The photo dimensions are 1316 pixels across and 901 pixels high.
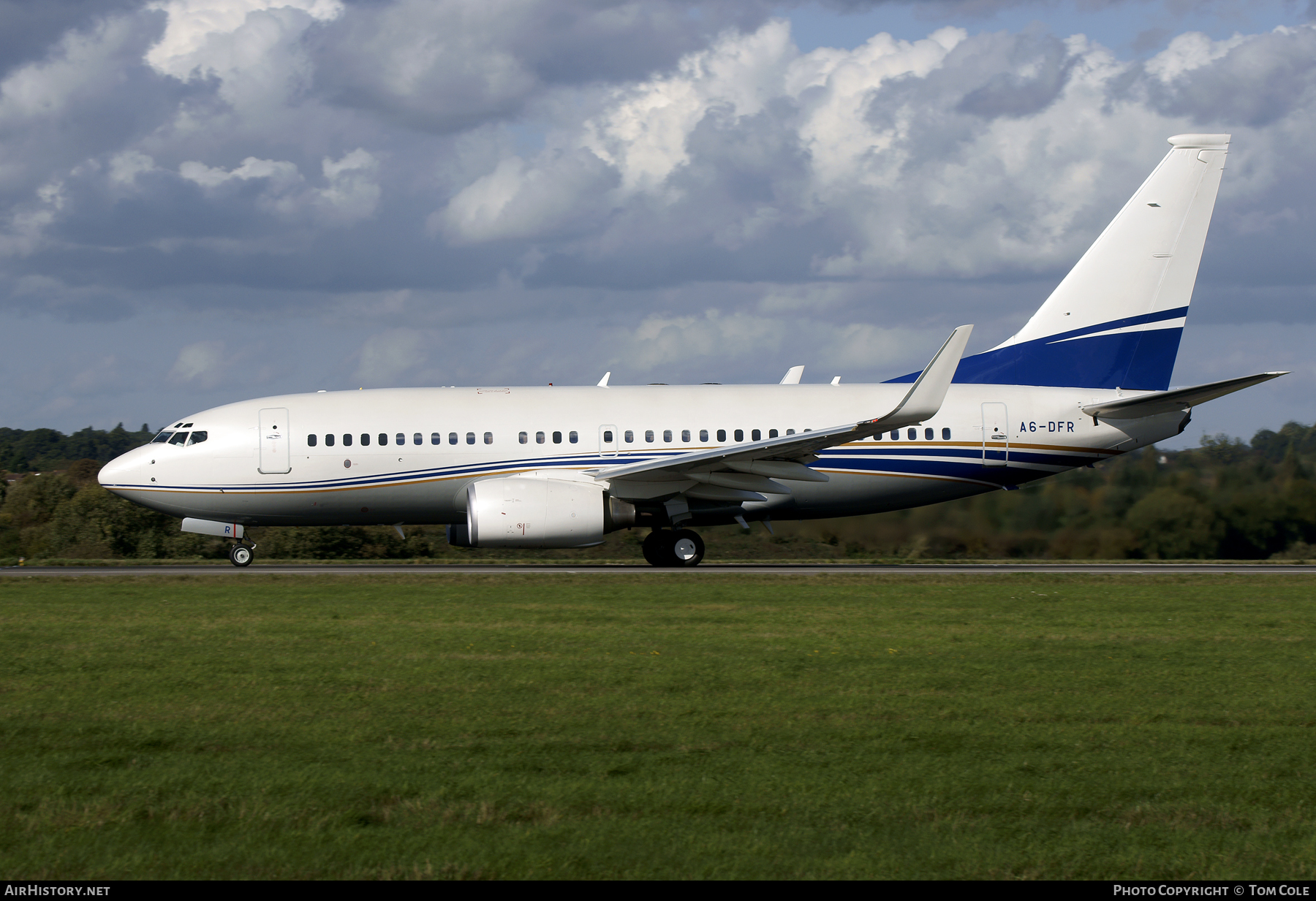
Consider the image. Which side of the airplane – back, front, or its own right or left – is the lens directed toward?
left
